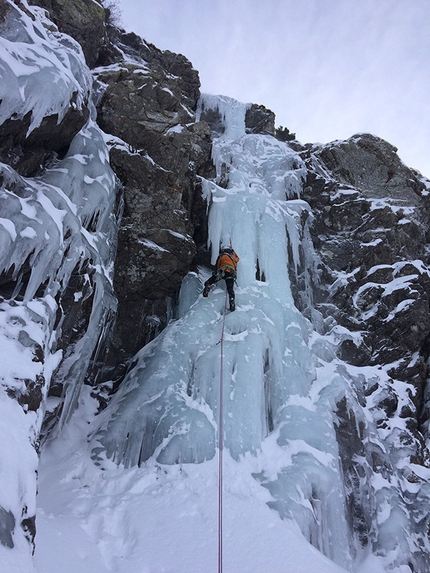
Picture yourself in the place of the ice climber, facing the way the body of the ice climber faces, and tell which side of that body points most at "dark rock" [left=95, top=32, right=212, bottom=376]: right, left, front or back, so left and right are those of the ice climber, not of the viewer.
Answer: left

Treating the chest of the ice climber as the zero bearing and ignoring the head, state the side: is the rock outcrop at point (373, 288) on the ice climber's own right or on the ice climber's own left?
on the ice climber's own right

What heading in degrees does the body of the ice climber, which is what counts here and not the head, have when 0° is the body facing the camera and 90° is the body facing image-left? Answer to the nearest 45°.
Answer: approximately 180°
